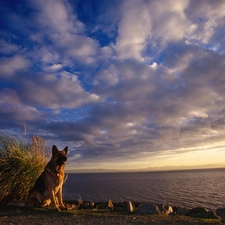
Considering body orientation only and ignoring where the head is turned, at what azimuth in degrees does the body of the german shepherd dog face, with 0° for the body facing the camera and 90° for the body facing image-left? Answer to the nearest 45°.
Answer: approximately 315°

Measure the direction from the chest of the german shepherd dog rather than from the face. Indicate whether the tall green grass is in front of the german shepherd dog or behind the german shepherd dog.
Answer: behind

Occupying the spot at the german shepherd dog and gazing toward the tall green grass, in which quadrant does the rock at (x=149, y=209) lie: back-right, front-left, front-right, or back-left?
back-right

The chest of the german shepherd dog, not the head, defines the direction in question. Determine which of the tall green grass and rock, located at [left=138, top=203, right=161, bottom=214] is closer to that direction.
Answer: the rock

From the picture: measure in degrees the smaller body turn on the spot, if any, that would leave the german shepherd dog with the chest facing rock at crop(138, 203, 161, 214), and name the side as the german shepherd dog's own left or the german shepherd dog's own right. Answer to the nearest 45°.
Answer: approximately 45° to the german shepherd dog's own left
